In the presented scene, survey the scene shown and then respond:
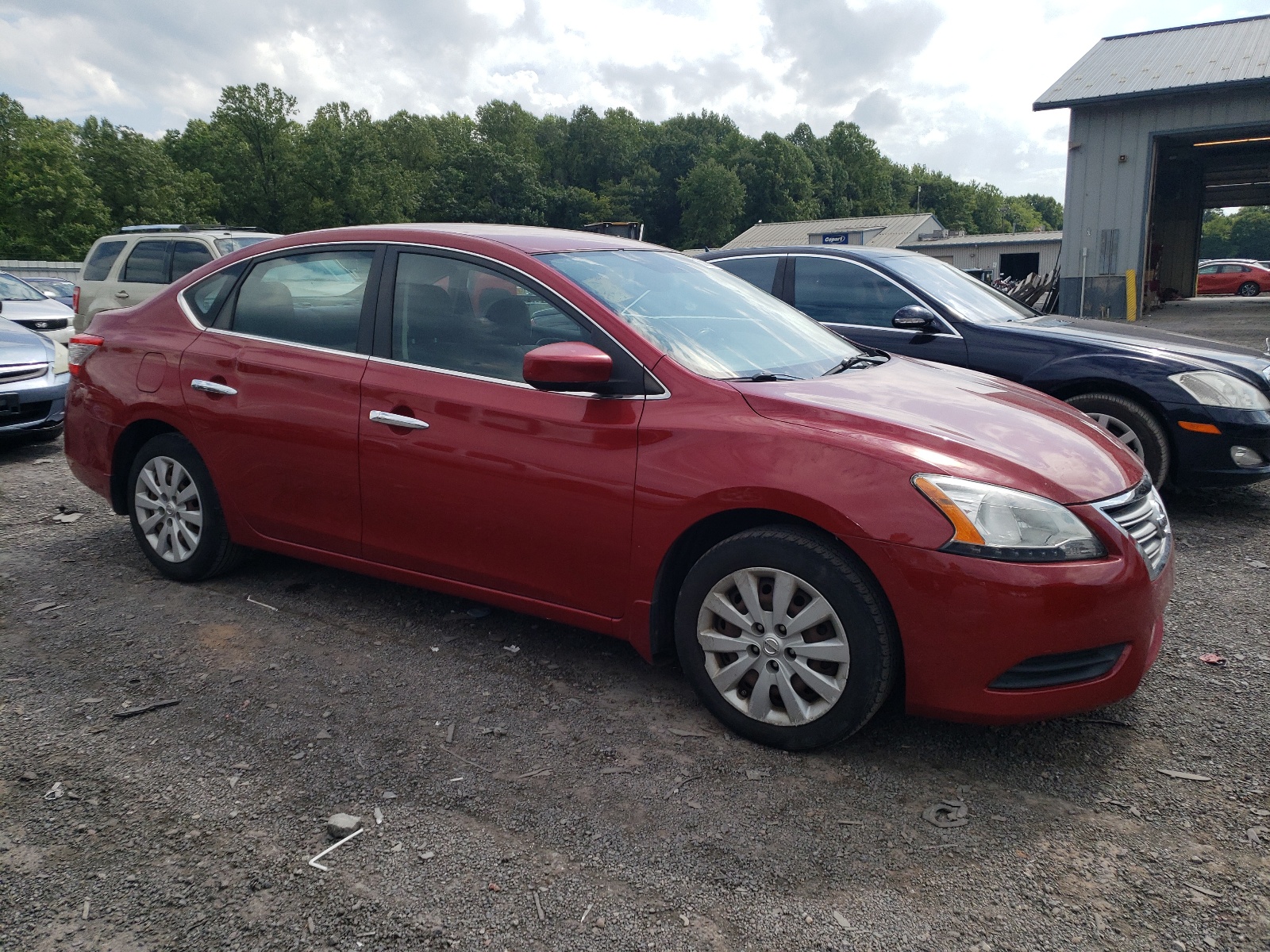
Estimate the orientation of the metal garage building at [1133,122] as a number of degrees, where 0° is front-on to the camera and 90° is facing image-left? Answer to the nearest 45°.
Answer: approximately 0°

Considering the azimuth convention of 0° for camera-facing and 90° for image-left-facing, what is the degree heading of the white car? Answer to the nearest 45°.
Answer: approximately 315°

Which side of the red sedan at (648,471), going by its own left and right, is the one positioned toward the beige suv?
back

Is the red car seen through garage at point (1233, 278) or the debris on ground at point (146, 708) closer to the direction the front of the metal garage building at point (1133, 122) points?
the debris on ground

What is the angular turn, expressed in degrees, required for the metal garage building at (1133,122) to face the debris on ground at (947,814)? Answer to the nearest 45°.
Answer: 0° — it already faces it
